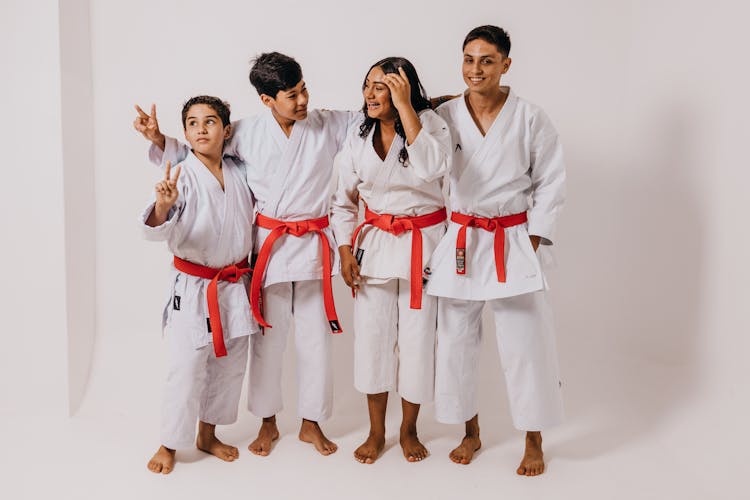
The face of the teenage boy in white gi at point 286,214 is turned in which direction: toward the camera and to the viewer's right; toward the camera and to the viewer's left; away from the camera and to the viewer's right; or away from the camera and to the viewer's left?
toward the camera and to the viewer's right

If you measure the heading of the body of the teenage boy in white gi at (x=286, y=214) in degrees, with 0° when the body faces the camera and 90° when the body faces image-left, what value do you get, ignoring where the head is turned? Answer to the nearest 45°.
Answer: approximately 0°

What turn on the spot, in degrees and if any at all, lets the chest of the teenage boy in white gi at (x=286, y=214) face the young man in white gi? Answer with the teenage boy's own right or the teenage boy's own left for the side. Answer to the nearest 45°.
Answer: approximately 90° to the teenage boy's own left
